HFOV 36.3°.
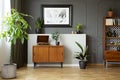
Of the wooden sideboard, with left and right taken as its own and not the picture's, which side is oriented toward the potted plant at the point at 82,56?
left

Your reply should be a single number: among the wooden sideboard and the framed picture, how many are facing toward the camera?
2

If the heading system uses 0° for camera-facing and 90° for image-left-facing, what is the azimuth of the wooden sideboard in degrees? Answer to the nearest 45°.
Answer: approximately 0°

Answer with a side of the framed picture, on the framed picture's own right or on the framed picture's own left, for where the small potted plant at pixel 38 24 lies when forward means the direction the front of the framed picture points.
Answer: on the framed picture's own right
